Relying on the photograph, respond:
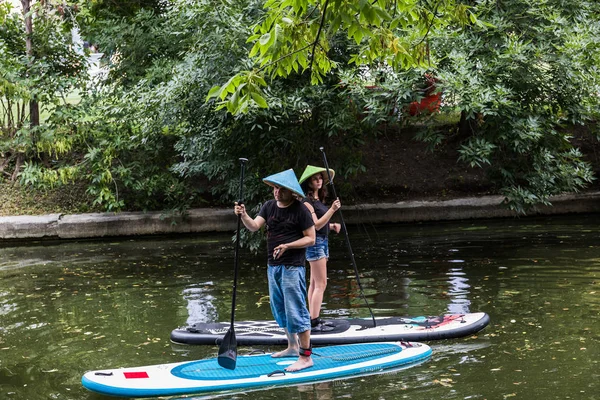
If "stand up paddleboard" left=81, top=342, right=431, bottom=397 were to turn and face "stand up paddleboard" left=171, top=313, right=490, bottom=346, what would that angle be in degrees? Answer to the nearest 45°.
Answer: approximately 135° to its right

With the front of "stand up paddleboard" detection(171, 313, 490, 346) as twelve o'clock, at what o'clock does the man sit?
The man is roughly at 4 o'clock from the stand up paddleboard.

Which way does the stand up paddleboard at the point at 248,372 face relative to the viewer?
to the viewer's left

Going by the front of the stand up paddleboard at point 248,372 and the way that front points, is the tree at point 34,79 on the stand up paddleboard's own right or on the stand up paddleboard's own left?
on the stand up paddleboard's own right

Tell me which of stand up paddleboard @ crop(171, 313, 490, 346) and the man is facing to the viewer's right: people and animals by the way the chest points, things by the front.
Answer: the stand up paddleboard

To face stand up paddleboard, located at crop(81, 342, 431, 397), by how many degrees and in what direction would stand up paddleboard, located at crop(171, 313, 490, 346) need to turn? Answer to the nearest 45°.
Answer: approximately 135° to its right

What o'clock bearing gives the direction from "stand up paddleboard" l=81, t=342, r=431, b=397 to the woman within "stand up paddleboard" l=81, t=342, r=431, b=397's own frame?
The woman is roughly at 4 o'clock from the stand up paddleboard.

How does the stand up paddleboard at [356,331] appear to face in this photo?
to the viewer's right
